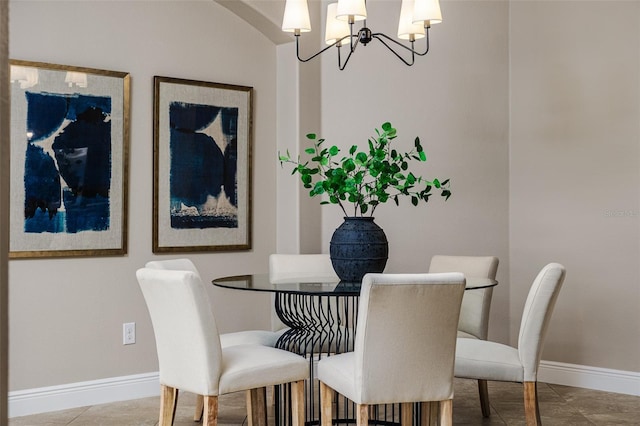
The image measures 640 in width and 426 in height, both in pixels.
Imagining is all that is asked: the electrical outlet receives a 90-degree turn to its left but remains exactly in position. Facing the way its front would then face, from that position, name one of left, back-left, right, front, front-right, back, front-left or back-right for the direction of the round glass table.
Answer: front-right

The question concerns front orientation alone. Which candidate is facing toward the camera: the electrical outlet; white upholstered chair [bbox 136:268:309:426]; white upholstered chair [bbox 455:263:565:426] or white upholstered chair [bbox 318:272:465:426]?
the electrical outlet

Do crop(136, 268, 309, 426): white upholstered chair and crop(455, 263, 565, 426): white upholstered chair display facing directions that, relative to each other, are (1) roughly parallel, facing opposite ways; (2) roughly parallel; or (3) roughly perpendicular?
roughly perpendicular

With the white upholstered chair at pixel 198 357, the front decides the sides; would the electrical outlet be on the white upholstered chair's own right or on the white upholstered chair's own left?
on the white upholstered chair's own left

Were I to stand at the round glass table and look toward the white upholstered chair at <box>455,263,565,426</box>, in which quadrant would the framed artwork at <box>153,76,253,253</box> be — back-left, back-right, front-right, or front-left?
back-left

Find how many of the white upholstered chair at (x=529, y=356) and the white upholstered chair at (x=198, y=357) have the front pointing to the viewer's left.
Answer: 1

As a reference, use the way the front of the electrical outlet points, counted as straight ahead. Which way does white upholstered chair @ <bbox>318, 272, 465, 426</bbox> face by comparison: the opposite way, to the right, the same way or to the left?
the opposite way

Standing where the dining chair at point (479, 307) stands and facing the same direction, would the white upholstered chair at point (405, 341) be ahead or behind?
ahead

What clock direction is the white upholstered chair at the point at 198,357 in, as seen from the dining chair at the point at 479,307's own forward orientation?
The white upholstered chair is roughly at 12 o'clock from the dining chair.

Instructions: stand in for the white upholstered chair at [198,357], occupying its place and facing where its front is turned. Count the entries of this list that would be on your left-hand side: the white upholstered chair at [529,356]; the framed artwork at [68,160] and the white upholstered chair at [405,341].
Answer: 1

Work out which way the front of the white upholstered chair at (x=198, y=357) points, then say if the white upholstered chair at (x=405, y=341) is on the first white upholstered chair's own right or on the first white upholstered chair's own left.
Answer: on the first white upholstered chair's own right

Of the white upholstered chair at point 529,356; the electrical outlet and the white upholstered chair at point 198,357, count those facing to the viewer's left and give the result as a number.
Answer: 1

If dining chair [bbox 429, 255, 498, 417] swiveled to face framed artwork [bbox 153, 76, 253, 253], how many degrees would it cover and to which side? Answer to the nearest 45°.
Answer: approximately 45° to its right

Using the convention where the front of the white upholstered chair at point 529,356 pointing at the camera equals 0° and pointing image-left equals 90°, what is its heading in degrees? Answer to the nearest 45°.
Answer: approximately 90°
